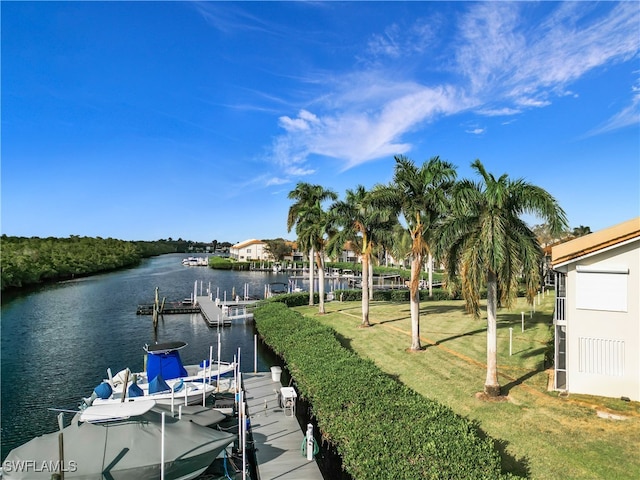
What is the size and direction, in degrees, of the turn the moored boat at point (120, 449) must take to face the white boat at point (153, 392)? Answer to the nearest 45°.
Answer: approximately 90° to its left

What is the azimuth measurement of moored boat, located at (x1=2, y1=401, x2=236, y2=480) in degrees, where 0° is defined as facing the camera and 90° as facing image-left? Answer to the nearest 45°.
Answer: approximately 270°
